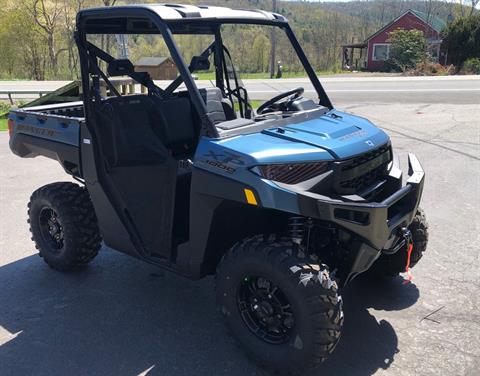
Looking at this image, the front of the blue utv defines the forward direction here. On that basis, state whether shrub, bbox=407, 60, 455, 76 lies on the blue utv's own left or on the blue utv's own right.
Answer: on the blue utv's own left

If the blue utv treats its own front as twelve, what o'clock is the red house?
The red house is roughly at 8 o'clock from the blue utv.

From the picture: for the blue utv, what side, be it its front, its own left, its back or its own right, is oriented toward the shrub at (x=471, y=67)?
left

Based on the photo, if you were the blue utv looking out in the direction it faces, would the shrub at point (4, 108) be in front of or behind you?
behind

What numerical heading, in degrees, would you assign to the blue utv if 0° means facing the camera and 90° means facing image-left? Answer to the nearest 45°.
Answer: approximately 315°

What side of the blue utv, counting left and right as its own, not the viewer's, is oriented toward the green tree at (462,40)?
left
